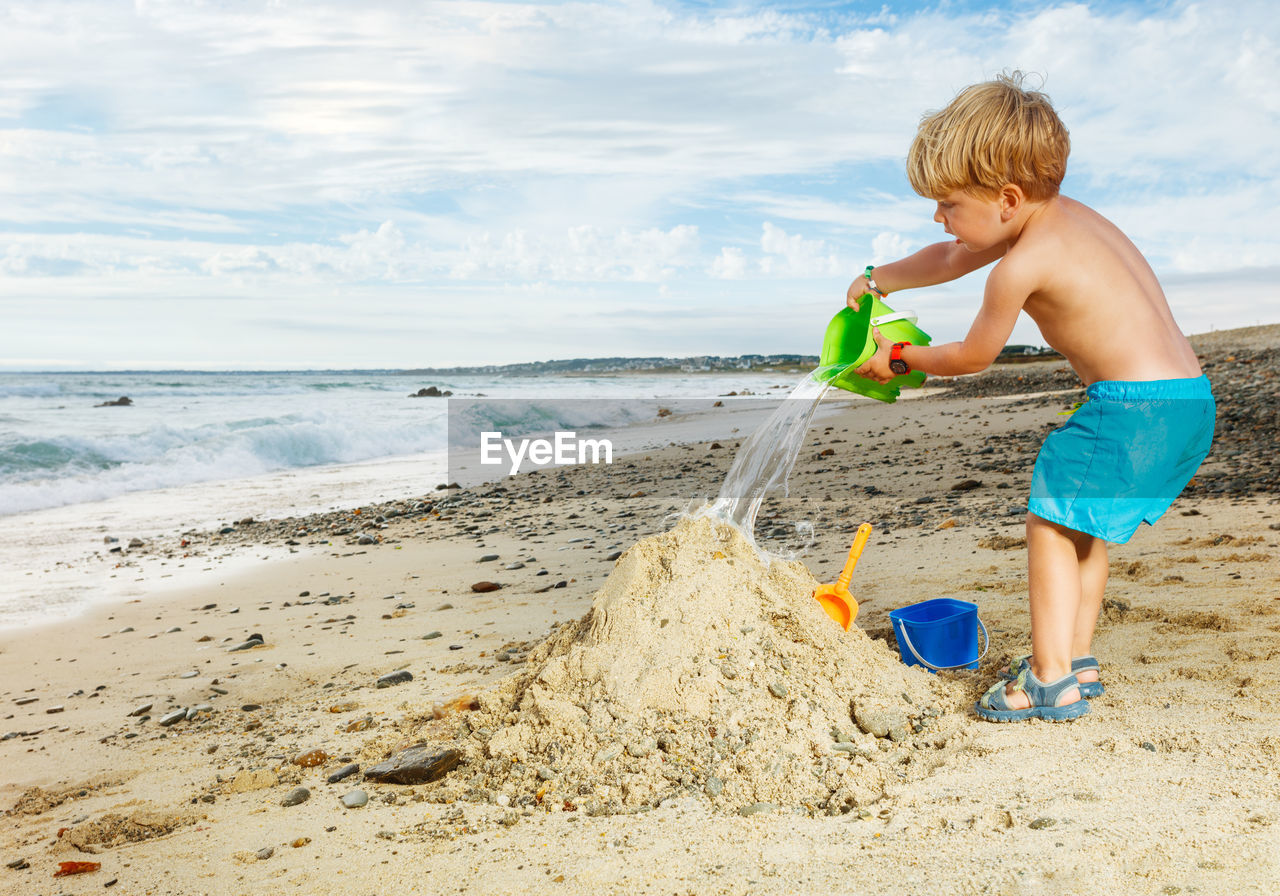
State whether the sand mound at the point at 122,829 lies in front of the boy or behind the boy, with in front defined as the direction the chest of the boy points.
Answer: in front

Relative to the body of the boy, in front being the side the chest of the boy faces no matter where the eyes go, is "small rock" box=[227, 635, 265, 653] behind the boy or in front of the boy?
in front

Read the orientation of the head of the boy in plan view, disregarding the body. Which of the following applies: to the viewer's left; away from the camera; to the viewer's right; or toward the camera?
to the viewer's left

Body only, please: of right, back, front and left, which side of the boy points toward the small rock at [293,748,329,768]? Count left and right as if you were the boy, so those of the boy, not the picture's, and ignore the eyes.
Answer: front

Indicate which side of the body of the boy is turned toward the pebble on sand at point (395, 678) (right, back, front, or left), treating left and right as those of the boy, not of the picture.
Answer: front

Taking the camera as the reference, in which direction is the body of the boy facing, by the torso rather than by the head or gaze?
to the viewer's left
